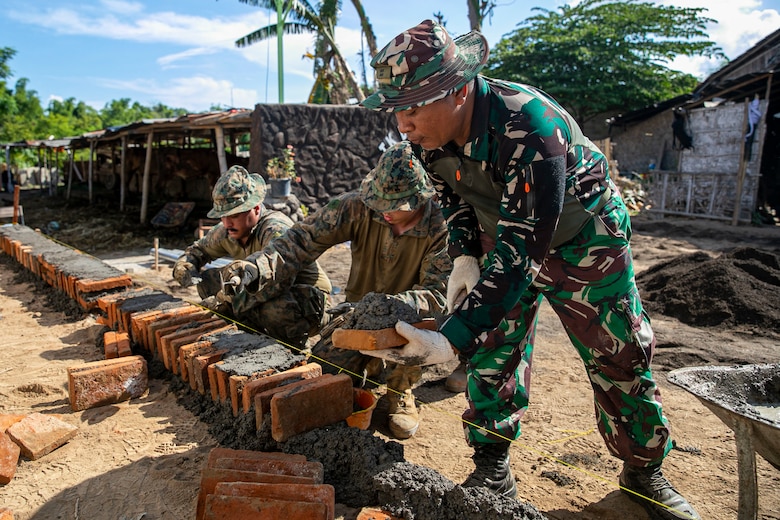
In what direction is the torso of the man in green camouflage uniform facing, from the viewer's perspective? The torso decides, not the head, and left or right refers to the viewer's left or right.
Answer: facing the viewer and to the left of the viewer

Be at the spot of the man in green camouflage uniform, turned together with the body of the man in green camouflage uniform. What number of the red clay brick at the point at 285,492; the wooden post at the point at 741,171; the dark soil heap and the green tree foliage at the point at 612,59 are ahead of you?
1

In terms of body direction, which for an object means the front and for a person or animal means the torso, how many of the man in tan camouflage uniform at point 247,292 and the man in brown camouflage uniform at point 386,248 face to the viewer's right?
0

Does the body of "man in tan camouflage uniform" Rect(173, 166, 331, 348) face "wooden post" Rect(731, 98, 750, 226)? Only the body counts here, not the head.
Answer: no

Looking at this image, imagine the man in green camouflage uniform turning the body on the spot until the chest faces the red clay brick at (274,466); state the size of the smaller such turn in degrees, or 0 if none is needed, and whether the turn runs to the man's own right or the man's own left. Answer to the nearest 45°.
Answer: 0° — they already face it

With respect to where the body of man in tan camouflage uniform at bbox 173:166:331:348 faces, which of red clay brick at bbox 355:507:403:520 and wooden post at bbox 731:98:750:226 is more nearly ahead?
the red clay brick

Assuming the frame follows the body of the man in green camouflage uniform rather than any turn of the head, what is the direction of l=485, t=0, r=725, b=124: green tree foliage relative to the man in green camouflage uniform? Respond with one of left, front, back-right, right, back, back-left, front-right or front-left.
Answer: back-right

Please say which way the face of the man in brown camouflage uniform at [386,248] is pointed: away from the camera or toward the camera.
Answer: toward the camera

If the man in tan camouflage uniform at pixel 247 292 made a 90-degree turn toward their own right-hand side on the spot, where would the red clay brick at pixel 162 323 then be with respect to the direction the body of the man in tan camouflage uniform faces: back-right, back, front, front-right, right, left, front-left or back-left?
left

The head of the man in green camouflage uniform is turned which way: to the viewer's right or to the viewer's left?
to the viewer's left

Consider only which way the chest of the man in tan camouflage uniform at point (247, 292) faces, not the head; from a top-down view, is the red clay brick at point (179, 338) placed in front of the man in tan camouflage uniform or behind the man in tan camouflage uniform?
in front

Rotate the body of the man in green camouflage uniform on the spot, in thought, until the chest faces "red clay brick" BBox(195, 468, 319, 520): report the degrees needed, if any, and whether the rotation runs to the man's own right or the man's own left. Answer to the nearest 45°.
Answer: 0° — they already face it
